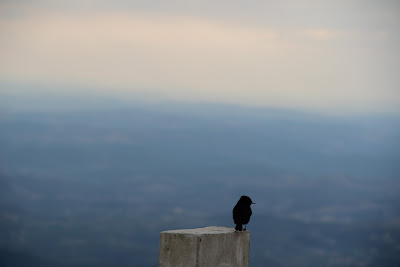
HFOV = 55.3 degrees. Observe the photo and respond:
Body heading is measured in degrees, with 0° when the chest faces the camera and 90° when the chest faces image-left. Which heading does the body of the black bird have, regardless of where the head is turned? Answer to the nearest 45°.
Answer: approximately 270°
